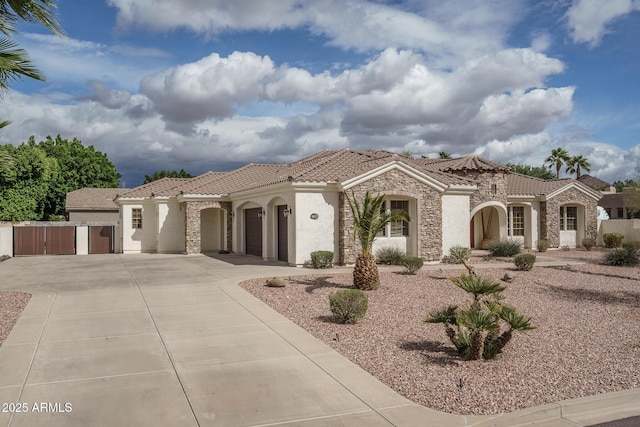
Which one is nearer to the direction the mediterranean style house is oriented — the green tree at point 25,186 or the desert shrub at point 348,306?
the desert shrub

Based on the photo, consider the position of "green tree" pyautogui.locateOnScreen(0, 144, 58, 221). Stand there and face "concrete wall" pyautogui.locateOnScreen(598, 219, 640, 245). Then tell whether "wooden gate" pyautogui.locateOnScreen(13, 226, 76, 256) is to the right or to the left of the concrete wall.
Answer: right

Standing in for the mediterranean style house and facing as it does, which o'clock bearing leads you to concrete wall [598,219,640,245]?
The concrete wall is roughly at 10 o'clock from the mediterranean style house.

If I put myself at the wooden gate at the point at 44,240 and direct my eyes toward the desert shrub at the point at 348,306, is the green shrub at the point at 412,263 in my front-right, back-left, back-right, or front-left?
front-left

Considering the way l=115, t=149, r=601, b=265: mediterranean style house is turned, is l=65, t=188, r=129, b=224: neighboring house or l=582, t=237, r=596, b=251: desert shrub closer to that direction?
the desert shrub

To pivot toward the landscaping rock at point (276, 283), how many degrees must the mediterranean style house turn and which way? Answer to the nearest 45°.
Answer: approximately 45° to its right

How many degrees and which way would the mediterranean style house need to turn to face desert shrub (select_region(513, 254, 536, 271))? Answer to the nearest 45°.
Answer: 0° — it already faces it

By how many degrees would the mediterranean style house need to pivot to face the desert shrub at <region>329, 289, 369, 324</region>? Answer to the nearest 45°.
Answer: approximately 45° to its right

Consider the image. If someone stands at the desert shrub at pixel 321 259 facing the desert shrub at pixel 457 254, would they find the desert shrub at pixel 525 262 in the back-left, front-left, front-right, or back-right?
front-right

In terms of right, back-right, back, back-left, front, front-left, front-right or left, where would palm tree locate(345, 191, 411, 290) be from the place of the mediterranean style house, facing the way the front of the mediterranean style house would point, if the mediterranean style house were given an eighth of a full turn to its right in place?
front

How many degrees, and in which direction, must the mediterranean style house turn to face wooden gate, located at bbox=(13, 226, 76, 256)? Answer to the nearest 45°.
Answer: approximately 135° to its right

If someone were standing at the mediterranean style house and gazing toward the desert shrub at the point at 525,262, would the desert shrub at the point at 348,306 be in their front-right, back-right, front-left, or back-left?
front-right

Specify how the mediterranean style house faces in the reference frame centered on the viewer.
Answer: facing the viewer and to the right of the viewer
